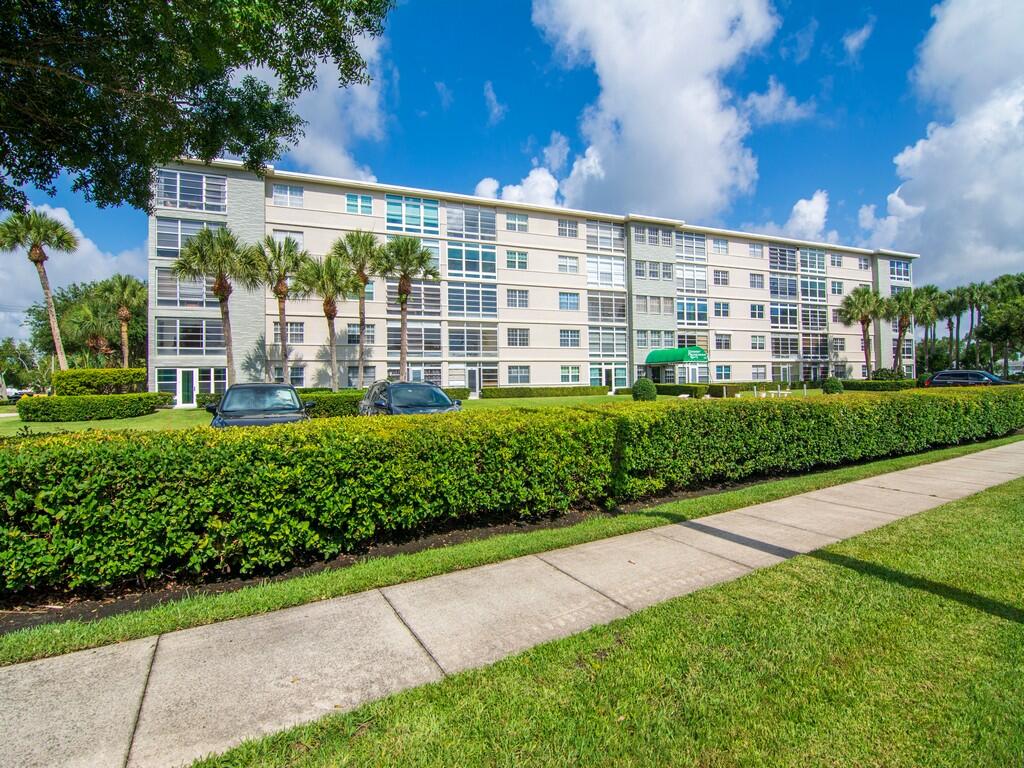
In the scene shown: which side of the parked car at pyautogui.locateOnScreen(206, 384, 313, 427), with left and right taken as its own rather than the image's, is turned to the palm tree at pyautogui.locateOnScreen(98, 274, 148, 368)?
back

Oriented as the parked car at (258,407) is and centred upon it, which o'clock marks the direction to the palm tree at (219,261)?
The palm tree is roughly at 6 o'clock from the parked car.

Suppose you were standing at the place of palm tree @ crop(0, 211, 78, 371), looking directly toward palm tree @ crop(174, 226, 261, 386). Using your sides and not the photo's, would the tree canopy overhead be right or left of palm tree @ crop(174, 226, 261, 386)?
right

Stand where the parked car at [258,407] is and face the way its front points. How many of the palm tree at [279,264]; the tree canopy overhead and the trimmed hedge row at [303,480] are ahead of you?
2

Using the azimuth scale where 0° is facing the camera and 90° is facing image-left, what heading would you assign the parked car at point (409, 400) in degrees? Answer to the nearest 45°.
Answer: approximately 315°

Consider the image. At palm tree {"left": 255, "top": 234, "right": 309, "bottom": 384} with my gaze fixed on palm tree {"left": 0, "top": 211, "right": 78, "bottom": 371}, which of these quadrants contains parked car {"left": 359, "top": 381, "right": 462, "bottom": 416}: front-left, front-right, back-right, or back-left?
back-left

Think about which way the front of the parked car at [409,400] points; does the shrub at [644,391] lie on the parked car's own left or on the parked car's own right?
on the parked car's own left

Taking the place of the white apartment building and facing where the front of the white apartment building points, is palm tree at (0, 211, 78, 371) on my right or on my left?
on my right
